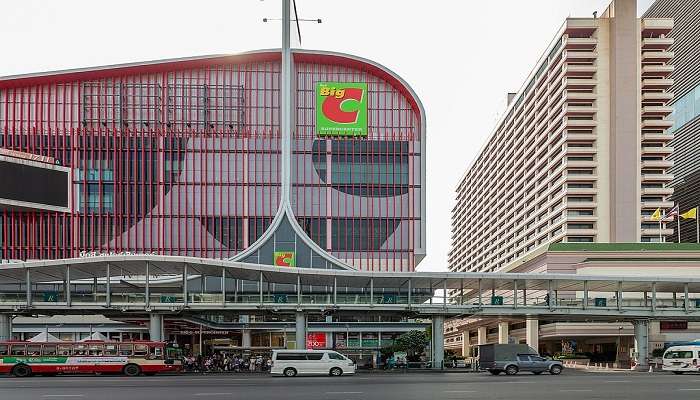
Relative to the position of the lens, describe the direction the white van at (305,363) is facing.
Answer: facing to the right of the viewer
